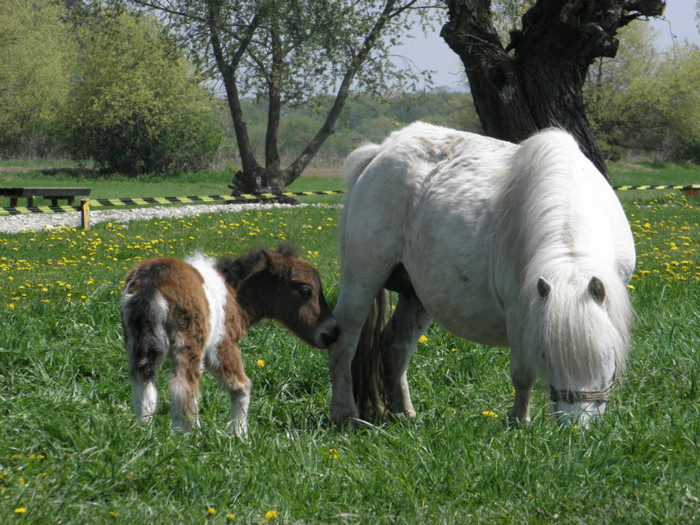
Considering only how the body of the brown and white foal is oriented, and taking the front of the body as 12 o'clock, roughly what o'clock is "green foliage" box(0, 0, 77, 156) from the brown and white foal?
The green foliage is roughly at 10 o'clock from the brown and white foal.

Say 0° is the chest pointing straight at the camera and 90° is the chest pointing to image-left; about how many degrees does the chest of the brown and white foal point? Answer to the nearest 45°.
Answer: approximately 225°

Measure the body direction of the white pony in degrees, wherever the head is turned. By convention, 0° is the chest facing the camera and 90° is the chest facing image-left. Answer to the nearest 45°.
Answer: approximately 315°

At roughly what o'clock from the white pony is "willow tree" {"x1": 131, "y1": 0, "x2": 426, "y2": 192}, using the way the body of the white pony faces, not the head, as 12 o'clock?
The willow tree is roughly at 7 o'clock from the white pony.

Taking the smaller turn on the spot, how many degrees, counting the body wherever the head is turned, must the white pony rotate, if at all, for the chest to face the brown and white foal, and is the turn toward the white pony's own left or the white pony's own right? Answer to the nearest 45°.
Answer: approximately 135° to the white pony's own right

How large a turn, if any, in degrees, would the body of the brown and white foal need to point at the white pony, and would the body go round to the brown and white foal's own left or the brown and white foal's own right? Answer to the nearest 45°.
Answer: approximately 45° to the brown and white foal's own right

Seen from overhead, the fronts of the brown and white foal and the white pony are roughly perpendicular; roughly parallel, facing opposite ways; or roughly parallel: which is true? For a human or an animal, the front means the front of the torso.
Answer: roughly perpendicular
